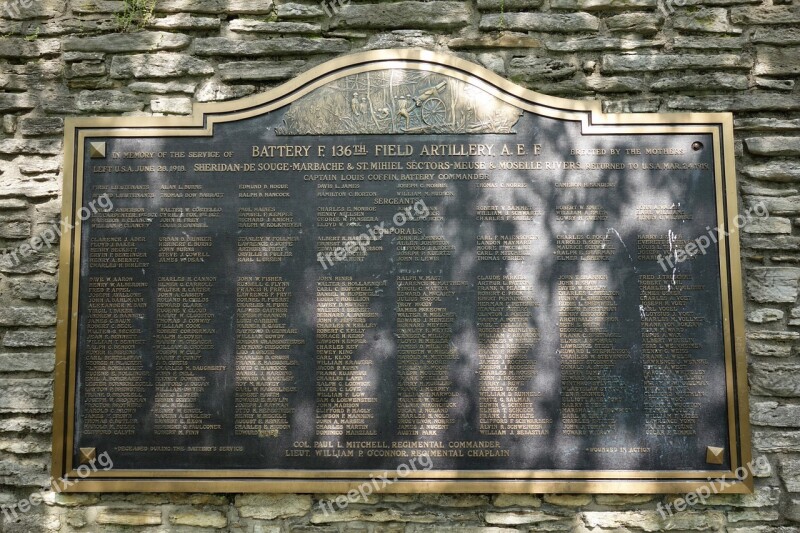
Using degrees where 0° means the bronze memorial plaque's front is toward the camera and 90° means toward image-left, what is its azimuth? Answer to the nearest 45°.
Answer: approximately 0°
